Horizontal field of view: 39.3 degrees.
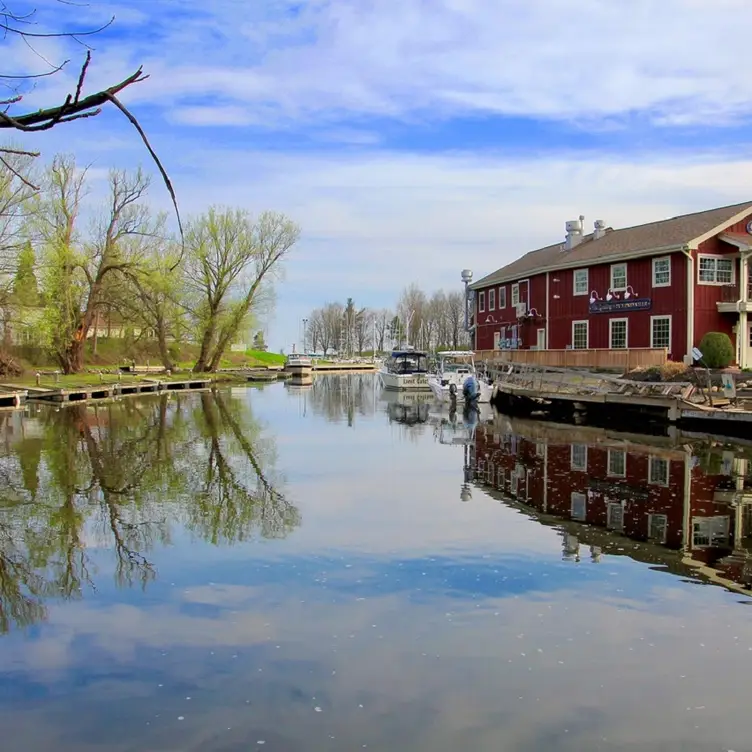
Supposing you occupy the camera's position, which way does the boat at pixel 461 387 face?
facing away from the viewer

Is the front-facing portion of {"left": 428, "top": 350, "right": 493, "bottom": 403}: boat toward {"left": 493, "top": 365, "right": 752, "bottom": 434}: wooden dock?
no

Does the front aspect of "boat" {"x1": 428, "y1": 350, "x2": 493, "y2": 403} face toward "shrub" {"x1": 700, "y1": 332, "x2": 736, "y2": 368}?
no

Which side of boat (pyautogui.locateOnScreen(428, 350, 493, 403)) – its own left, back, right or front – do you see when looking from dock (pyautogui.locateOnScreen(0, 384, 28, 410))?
left

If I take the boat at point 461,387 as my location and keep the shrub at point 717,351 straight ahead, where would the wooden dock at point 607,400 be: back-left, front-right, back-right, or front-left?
front-right

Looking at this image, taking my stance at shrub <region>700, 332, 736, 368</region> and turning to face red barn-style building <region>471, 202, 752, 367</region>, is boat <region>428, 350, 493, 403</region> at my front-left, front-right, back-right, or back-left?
front-left

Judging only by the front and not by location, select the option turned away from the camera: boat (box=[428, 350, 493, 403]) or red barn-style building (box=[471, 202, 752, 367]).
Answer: the boat

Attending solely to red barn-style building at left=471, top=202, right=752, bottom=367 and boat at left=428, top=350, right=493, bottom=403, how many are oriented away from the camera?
1

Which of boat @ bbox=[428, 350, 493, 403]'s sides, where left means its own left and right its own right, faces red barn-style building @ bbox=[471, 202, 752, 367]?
right

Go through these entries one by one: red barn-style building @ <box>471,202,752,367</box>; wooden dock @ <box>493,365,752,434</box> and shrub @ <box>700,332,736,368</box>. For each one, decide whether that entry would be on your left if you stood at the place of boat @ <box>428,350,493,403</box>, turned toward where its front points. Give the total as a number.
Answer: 0
